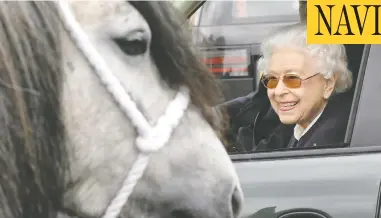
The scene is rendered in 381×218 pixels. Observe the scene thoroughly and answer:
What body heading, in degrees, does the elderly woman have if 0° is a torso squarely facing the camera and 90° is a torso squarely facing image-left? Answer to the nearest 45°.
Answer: approximately 45°
